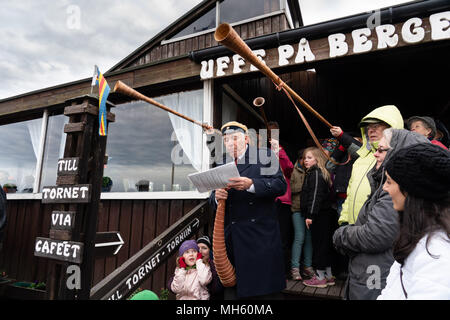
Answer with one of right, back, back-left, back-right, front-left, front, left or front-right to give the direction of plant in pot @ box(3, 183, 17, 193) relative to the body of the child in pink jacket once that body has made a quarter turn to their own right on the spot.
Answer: front-right

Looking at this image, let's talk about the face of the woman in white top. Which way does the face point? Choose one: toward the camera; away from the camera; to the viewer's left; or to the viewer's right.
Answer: to the viewer's left

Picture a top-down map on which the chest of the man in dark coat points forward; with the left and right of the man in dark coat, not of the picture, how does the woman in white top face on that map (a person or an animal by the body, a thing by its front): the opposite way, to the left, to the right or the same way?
to the right

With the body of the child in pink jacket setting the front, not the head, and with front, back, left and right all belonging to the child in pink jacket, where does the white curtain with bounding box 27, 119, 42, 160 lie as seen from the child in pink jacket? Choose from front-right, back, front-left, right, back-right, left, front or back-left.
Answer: back-right

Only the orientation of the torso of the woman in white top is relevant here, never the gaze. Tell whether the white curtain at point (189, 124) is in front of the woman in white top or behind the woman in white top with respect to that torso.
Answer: in front

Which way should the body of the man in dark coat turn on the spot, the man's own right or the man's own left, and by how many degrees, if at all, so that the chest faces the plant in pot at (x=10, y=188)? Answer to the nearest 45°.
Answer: approximately 90° to the man's own right

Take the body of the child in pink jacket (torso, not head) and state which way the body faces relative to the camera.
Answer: toward the camera

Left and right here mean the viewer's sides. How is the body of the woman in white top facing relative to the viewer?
facing to the left of the viewer

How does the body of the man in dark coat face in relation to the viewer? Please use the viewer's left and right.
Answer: facing the viewer and to the left of the viewer
